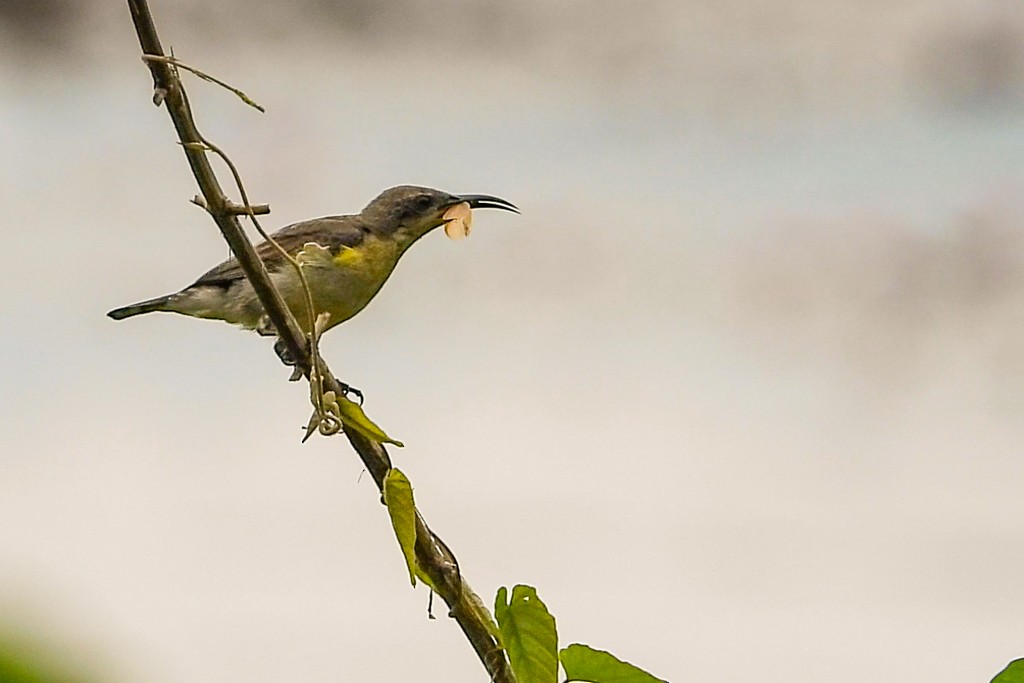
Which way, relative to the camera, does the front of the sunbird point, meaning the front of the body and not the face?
to the viewer's right

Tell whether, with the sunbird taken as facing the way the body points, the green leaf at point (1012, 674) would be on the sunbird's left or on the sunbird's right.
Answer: on the sunbird's right
